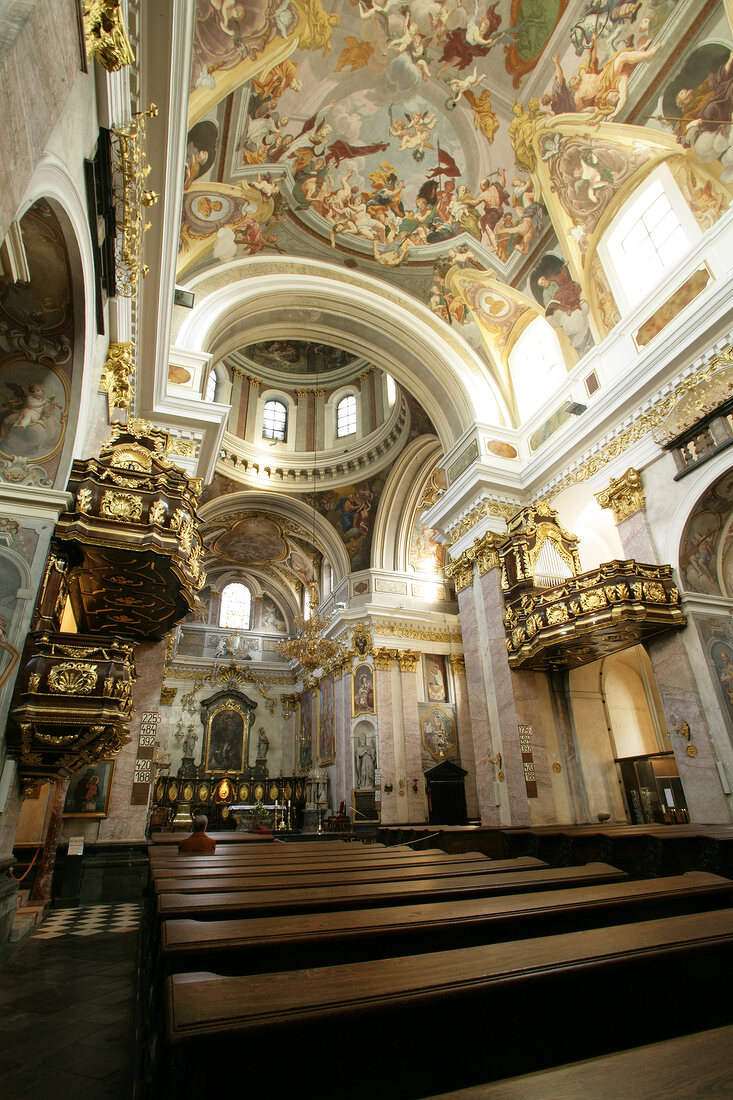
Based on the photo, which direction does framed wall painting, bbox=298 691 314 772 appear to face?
to the viewer's left

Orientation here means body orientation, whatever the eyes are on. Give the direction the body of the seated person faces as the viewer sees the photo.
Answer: away from the camera

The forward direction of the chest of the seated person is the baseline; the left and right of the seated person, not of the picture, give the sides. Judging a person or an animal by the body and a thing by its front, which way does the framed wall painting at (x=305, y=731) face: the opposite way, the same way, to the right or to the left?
to the left

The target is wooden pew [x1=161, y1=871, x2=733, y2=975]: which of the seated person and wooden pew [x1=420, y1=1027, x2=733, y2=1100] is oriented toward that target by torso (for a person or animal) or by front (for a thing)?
wooden pew [x1=420, y1=1027, x2=733, y2=1100]

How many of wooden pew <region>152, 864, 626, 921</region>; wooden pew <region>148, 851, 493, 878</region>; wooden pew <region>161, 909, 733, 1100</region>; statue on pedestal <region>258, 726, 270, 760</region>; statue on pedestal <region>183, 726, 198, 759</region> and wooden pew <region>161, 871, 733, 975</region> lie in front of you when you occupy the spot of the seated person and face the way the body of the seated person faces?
2

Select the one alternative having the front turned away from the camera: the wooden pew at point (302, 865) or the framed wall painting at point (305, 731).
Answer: the wooden pew

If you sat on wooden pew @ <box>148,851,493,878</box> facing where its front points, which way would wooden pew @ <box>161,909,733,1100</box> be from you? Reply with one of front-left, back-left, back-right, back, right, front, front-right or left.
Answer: back

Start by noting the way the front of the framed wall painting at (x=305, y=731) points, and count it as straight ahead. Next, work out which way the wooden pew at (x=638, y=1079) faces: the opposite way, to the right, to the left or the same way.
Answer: to the right

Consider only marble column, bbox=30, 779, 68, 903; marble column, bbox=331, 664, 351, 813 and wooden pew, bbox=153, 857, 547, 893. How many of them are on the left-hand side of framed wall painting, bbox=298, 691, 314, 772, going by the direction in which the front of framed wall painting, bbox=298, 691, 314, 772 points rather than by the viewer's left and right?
3

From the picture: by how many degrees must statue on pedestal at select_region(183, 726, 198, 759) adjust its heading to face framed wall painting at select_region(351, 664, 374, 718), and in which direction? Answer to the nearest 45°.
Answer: approximately 45° to its left

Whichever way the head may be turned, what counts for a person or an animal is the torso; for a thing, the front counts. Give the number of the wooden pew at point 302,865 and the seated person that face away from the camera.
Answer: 2

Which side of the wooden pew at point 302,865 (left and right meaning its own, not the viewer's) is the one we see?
back

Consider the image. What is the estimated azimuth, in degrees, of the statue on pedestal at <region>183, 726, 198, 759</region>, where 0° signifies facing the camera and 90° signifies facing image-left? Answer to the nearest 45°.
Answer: approximately 0°

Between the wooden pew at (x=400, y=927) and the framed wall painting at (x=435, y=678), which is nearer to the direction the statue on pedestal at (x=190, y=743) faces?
the wooden pew
